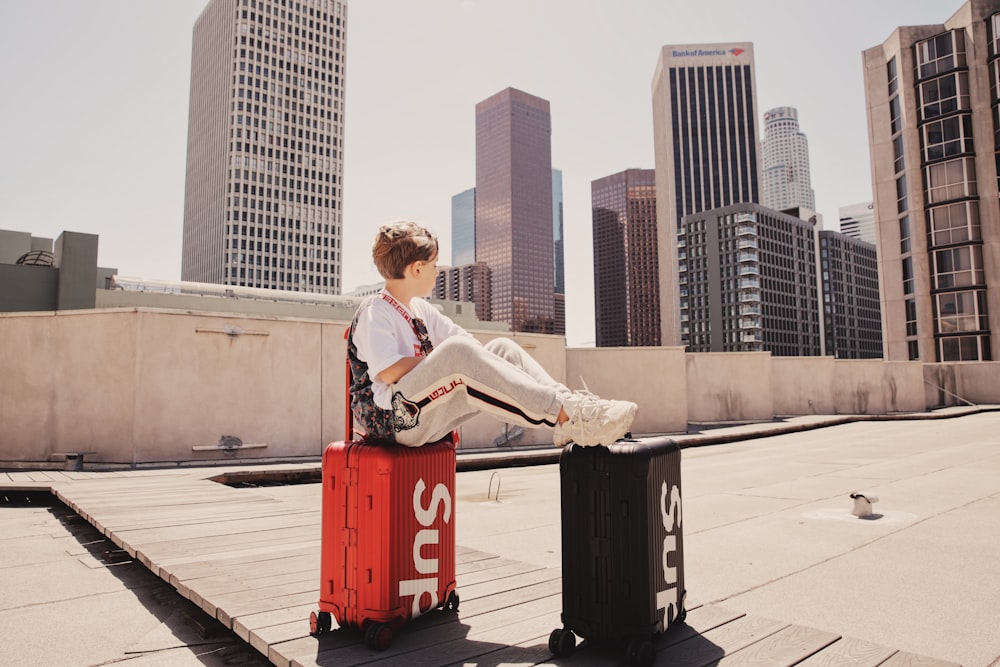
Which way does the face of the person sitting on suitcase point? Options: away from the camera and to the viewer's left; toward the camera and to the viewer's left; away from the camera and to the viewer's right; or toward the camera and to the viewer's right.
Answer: away from the camera and to the viewer's right

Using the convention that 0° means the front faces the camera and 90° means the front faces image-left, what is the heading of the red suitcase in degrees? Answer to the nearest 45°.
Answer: approximately 315°

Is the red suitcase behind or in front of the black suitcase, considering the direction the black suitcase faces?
behind

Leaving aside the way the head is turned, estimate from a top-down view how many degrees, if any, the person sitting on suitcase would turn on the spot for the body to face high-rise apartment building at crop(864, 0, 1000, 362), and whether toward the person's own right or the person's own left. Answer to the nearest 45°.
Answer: approximately 45° to the person's own left

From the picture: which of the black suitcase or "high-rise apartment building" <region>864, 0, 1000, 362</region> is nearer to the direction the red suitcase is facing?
the black suitcase

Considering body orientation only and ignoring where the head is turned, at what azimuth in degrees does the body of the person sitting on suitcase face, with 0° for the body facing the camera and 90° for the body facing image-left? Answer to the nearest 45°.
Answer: approximately 270°
